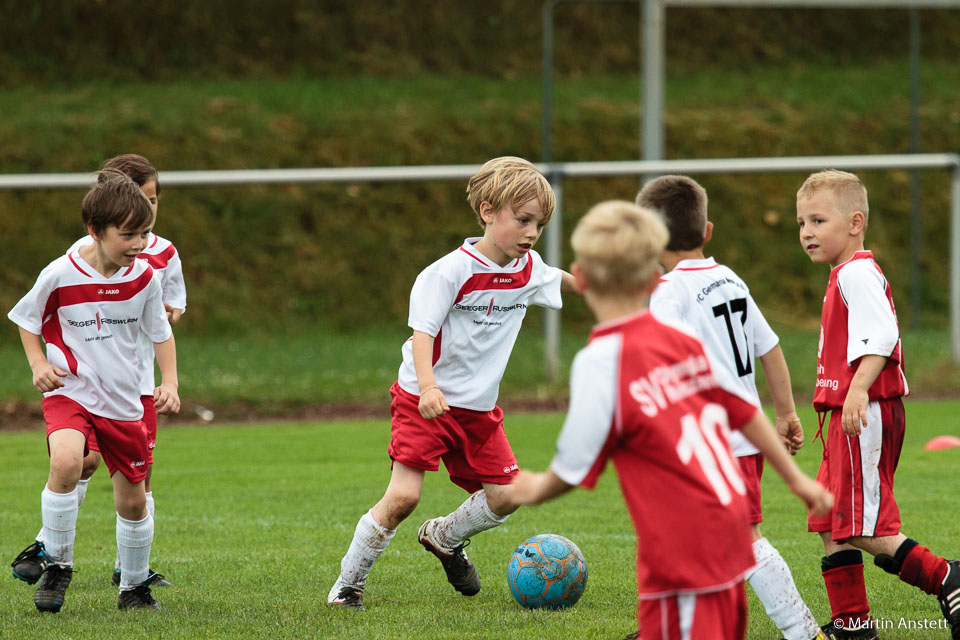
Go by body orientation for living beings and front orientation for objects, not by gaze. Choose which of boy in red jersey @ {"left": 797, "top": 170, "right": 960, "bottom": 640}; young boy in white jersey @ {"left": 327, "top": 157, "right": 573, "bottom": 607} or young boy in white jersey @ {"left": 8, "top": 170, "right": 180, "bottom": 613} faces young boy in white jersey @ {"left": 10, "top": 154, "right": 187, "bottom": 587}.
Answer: the boy in red jersey

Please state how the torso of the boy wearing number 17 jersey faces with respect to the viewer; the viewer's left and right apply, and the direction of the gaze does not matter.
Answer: facing away from the viewer and to the left of the viewer

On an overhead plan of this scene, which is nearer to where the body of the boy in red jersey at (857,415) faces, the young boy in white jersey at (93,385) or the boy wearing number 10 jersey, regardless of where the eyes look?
the young boy in white jersey

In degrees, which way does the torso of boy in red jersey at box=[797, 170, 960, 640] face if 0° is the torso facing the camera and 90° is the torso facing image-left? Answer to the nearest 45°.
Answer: approximately 90°

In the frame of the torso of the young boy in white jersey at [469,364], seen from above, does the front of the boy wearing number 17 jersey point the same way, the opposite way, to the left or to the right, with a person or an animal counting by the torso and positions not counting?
the opposite way

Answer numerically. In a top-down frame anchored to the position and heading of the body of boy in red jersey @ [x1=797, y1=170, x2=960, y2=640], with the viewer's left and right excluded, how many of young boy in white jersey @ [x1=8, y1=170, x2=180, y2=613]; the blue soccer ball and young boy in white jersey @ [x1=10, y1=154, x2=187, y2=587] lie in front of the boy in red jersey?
3

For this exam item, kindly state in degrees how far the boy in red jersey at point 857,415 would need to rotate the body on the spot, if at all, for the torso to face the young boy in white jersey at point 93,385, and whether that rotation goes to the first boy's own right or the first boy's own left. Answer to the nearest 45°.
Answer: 0° — they already face them

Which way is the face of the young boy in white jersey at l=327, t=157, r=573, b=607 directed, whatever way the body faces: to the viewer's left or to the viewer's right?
to the viewer's right

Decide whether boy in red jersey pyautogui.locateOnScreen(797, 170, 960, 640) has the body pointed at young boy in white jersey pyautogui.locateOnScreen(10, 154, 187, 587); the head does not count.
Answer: yes

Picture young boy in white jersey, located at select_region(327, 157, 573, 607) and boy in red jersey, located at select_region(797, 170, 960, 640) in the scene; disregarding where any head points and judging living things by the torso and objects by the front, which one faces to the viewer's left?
the boy in red jersey
